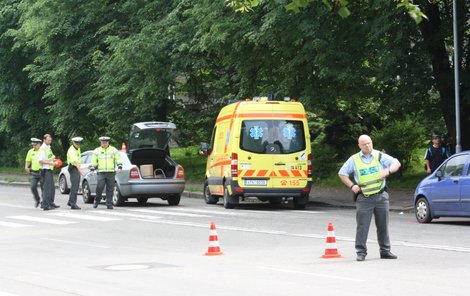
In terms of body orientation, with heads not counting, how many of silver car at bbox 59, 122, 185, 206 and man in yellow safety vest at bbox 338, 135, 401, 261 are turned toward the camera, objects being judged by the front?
1

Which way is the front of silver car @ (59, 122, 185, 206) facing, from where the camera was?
facing away from the viewer and to the left of the viewer

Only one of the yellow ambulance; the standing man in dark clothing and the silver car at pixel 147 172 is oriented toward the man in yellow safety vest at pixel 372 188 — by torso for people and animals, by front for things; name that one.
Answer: the standing man in dark clothing

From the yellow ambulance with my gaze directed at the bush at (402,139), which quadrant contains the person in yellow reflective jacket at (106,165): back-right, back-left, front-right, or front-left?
back-left

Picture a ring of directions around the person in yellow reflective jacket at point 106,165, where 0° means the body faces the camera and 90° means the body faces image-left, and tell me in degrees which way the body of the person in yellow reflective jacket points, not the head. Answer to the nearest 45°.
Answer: approximately 0°
